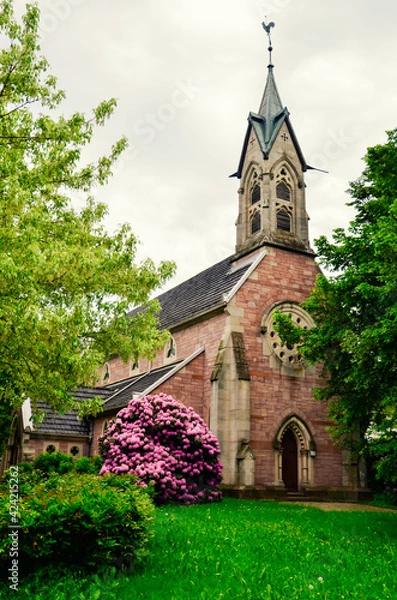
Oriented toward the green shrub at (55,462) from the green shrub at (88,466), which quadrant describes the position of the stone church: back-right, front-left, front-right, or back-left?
back-right

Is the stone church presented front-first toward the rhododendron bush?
no

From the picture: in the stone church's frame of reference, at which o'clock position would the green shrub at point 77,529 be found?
The green shrub is roughly at 2 o'clock from the stone church.

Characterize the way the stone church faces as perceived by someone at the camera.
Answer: facing the viewer and to the right of the viewer

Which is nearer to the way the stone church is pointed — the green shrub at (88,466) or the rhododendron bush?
the rhododendron bush

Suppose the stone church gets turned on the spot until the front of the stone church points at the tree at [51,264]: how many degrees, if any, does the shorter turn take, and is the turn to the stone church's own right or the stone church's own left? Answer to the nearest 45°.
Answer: approximately 90° to the stone church's own right

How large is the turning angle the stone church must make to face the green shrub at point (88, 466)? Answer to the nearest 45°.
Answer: approximately 135° to its right

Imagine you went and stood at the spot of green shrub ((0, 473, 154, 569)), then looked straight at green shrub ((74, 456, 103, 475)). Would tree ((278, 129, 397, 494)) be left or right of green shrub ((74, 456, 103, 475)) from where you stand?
right
